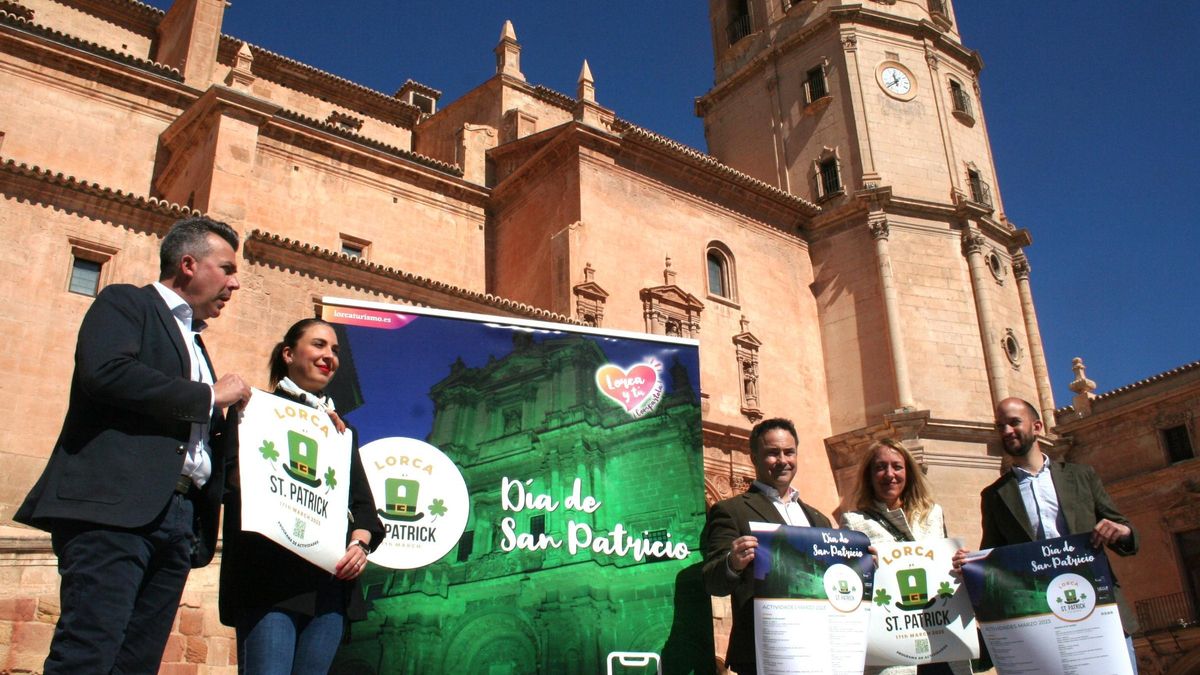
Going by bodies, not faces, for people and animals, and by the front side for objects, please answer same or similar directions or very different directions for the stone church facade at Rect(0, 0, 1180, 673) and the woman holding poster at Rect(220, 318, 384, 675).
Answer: same or similar directions

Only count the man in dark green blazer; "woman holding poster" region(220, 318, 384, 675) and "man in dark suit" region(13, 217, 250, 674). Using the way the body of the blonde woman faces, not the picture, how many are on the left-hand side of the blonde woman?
1

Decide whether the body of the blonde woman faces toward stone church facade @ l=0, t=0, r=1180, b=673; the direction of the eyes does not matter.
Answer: no

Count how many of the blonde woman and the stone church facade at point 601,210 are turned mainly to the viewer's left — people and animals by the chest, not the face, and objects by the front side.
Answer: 0

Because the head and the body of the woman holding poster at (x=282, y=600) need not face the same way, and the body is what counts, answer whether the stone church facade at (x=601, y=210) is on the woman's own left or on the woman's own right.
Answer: on the woman's own left

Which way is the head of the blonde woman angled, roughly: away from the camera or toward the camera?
toward the camera

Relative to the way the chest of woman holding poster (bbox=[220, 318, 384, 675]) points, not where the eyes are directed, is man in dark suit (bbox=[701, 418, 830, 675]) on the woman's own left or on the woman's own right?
on the woman's own left

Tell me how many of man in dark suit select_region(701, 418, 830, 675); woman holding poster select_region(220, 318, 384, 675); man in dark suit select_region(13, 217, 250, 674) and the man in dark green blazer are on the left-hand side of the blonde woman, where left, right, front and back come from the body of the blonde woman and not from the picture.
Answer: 1

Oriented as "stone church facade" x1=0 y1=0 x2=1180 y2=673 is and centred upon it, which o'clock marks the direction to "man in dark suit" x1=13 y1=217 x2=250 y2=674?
The man in dark suit is roughly at 2 o'clock from the stone church facade.

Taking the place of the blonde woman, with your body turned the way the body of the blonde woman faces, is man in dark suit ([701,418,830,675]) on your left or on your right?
on your right

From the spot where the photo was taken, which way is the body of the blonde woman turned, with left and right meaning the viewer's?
facing the viewer

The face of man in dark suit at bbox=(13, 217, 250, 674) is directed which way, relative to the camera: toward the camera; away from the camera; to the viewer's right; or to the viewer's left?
to the viewer's right

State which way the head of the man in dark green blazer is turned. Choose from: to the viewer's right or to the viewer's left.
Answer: to the viewer's left

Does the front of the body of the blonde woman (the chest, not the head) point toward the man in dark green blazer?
no

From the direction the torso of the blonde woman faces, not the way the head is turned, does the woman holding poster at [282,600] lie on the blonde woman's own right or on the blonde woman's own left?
on the blonde woman's own right

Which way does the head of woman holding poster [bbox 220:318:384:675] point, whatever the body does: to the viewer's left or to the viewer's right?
to the viewer's right

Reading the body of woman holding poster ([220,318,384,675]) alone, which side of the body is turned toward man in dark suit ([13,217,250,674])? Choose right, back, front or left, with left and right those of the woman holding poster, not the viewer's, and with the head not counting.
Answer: right
